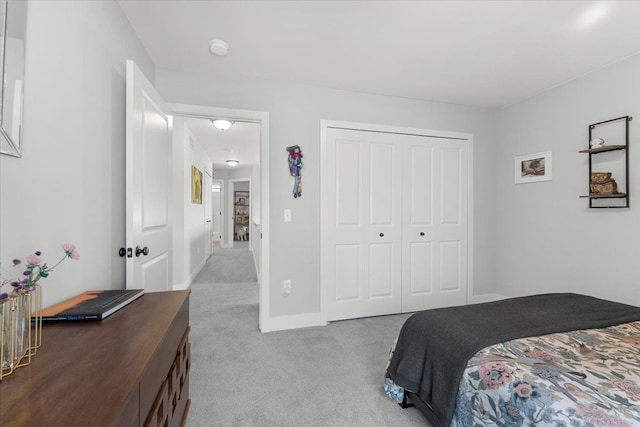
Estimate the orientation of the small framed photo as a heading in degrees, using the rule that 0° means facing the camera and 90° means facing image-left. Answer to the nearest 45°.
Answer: approximately 45°

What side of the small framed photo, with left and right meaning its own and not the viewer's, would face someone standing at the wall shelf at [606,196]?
left

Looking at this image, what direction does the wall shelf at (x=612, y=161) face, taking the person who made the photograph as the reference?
facing the viewer and to the left of the viewer

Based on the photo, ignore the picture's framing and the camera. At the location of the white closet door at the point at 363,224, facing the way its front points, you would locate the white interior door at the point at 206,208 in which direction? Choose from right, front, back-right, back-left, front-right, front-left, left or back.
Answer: back

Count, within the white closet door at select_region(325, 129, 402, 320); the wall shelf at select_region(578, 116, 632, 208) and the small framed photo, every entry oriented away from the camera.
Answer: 0

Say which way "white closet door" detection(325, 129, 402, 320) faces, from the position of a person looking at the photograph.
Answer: facing the viewer and to the right of the viewer

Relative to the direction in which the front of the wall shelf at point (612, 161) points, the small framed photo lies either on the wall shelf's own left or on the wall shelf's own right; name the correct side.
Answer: on the wall shelf's own right

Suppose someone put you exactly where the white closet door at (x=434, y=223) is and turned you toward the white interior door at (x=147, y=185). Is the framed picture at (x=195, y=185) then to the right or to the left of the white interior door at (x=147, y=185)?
right

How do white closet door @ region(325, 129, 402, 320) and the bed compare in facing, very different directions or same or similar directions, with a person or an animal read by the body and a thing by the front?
very different directions

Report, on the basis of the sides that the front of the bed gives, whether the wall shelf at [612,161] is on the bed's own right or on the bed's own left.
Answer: on the bed's own right
